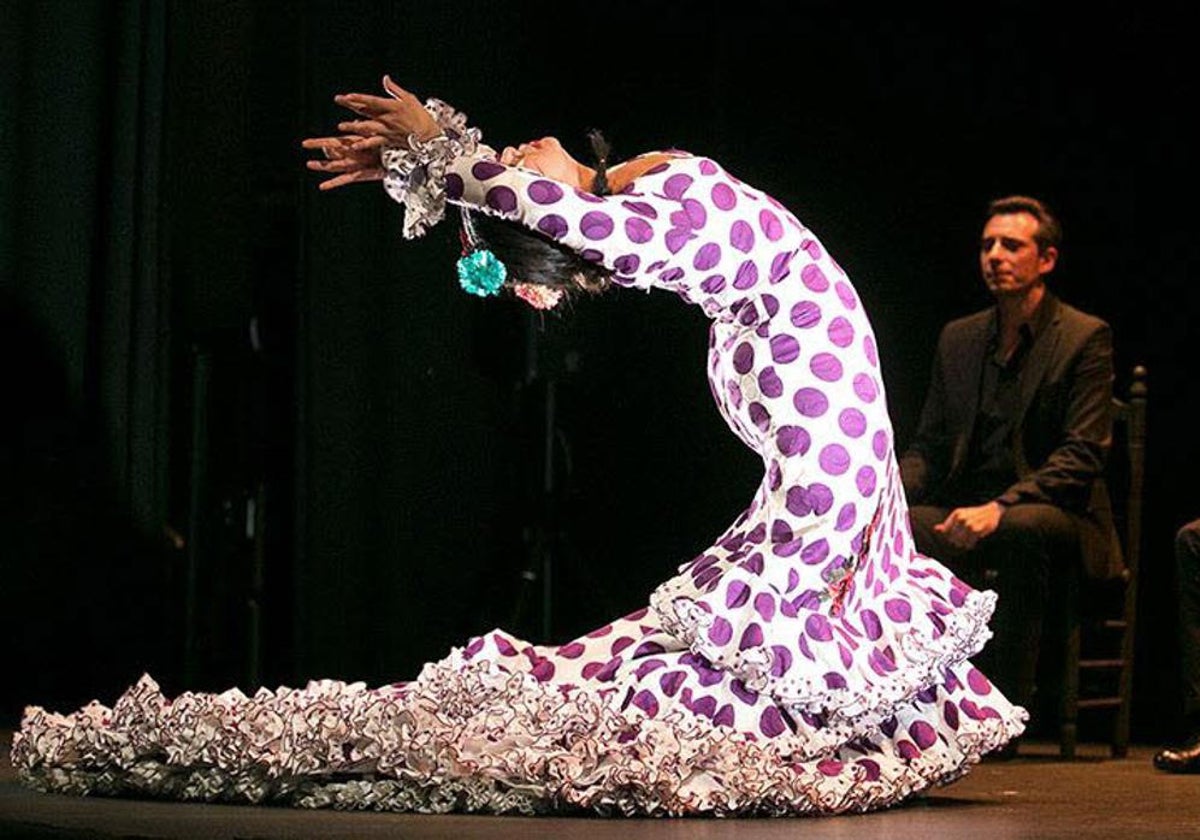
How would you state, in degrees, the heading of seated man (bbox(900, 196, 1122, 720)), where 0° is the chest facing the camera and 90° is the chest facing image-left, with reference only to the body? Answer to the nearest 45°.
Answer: approximately 45°

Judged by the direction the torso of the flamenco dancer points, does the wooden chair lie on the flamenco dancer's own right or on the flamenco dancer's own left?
on the flamenco dancer's own left

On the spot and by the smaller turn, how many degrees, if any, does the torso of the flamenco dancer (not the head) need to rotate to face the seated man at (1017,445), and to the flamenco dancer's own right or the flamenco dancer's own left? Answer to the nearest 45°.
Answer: approximately 45° to the flamenco dancer's own left

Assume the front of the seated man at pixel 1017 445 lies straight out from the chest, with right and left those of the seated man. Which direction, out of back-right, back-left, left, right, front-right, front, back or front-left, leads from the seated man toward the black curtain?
front-right

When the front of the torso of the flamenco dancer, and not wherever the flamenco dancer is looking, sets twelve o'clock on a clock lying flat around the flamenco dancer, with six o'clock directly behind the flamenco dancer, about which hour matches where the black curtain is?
The black curtain is roughly at 8 o'clock from the flamenco dancer.

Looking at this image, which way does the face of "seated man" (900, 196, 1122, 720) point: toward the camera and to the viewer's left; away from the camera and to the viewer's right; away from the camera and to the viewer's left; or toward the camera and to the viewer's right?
toward the camera and to the viewer's left

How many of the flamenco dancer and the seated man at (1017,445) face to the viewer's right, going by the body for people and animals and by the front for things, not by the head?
1

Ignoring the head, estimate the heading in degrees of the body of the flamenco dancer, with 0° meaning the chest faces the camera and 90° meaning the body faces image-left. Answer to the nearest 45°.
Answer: approximately 270°
